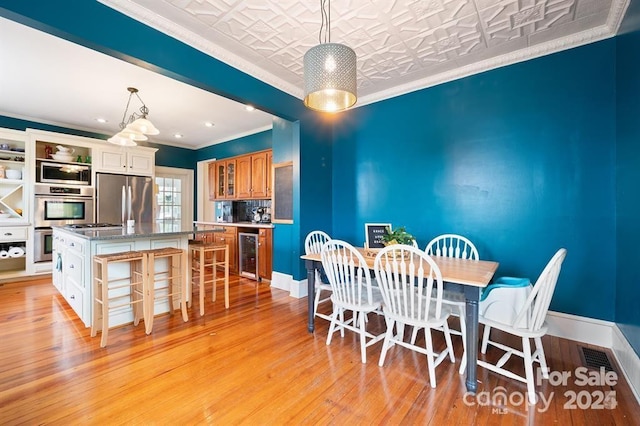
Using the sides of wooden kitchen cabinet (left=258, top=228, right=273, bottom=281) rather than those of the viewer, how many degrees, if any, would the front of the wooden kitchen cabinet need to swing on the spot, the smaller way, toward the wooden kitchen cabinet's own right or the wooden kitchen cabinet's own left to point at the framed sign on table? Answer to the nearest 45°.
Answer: approximately 90° to the wooden kitchen cabinet's own left

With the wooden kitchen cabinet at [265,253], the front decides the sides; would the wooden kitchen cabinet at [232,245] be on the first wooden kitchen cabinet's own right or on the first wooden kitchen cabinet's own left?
on the first wooden kitchen cabinet's own right

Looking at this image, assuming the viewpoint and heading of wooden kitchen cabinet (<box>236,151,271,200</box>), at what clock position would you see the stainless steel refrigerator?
The stainless steel refrigerator is roughly at 2 o'clock from the wooden kitchen cabinet.

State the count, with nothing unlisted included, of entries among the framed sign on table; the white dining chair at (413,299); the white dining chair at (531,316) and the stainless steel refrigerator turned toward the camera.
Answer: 2

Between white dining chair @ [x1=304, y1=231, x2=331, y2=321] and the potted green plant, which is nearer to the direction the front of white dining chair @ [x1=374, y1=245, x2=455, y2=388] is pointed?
the potted green plant

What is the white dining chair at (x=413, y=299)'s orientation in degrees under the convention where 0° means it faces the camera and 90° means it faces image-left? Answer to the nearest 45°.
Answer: approximately 225°

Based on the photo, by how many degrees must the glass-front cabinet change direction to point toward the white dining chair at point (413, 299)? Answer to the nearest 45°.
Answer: approximately 45° to its left

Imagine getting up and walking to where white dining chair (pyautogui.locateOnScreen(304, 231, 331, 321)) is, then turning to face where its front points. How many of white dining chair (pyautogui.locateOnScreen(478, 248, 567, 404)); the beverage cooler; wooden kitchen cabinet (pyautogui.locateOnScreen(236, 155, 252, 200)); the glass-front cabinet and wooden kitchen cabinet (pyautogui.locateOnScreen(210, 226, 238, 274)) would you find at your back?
4

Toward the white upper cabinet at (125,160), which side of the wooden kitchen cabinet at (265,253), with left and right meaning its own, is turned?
right

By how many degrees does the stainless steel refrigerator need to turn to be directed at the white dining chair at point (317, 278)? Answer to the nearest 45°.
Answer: approximately 45° to its left

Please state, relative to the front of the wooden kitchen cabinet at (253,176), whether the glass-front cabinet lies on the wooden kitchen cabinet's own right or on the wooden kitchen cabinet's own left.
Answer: on the wooden kitchen cabinet's own right
